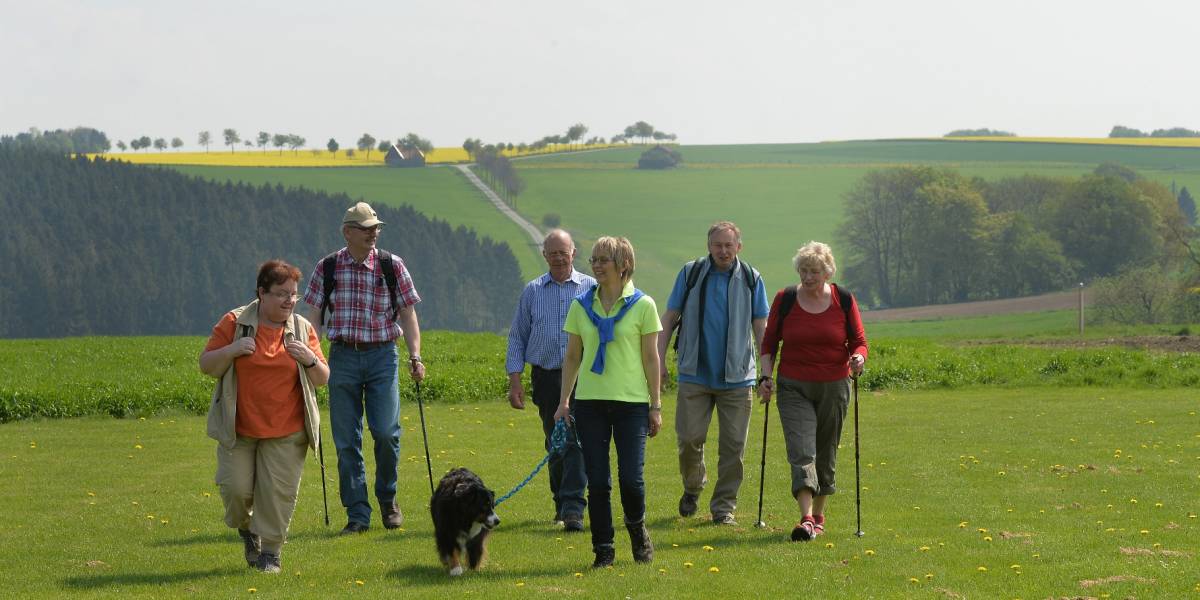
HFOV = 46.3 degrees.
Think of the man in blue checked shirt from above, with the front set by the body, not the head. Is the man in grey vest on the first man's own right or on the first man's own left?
on the first man's own left

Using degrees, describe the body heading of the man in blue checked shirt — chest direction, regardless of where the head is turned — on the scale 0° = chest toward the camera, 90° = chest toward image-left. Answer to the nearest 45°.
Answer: approximately 0°

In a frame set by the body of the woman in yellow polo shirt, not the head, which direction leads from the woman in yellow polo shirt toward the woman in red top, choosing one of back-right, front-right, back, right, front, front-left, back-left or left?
back-left

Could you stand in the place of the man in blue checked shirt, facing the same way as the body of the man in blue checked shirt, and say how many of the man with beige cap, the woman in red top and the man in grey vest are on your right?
1

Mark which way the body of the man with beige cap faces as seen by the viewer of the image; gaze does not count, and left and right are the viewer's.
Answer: facing the viewer

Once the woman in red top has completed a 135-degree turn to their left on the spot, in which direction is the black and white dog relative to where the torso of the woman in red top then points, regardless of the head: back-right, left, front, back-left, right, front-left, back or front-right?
back

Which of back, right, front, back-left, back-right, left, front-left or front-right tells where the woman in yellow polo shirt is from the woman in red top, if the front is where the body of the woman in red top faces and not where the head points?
front-right

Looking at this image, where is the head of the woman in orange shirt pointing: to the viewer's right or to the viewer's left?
to the viewer's right

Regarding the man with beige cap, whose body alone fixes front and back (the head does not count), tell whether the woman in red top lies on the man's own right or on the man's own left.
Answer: on the man's own left

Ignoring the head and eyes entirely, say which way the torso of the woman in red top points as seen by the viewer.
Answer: toward the camera
